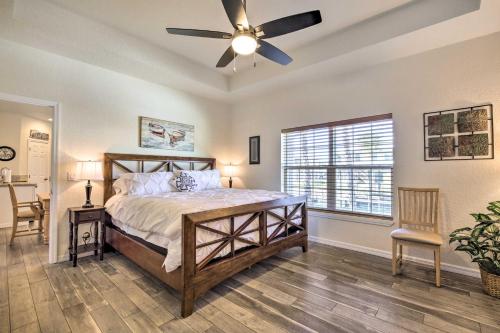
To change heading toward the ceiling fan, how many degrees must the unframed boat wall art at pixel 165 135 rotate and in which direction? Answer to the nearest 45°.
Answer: approximately 45° to its right

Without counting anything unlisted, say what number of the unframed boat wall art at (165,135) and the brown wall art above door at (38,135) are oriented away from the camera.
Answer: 0

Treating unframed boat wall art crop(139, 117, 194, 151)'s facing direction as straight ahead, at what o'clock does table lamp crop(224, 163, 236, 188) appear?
The table lamp is roughly at 10 o'clock from the unframed boat wall art.

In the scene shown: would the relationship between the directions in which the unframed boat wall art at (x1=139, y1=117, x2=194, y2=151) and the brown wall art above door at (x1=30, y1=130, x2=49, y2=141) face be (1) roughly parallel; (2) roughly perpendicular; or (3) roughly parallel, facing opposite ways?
roughly parallel

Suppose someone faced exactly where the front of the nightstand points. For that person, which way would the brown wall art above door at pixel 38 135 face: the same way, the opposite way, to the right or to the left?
the same way

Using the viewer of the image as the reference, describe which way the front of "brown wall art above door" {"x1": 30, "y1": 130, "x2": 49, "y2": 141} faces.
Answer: facing the viewer and to the right of the viewer

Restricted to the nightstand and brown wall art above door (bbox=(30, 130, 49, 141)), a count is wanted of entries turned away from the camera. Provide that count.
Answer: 0

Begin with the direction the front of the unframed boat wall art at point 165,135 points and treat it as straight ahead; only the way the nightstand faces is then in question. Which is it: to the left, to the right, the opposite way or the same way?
the same way

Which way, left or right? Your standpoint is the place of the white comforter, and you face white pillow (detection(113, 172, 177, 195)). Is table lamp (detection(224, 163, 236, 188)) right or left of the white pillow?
right

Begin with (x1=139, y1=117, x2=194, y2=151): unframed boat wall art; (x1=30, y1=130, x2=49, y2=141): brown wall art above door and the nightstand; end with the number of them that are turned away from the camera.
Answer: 0

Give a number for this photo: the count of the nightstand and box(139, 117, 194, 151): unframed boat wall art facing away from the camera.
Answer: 0

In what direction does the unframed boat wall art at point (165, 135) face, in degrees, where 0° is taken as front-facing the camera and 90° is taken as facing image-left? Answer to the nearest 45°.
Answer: approximately 315°
